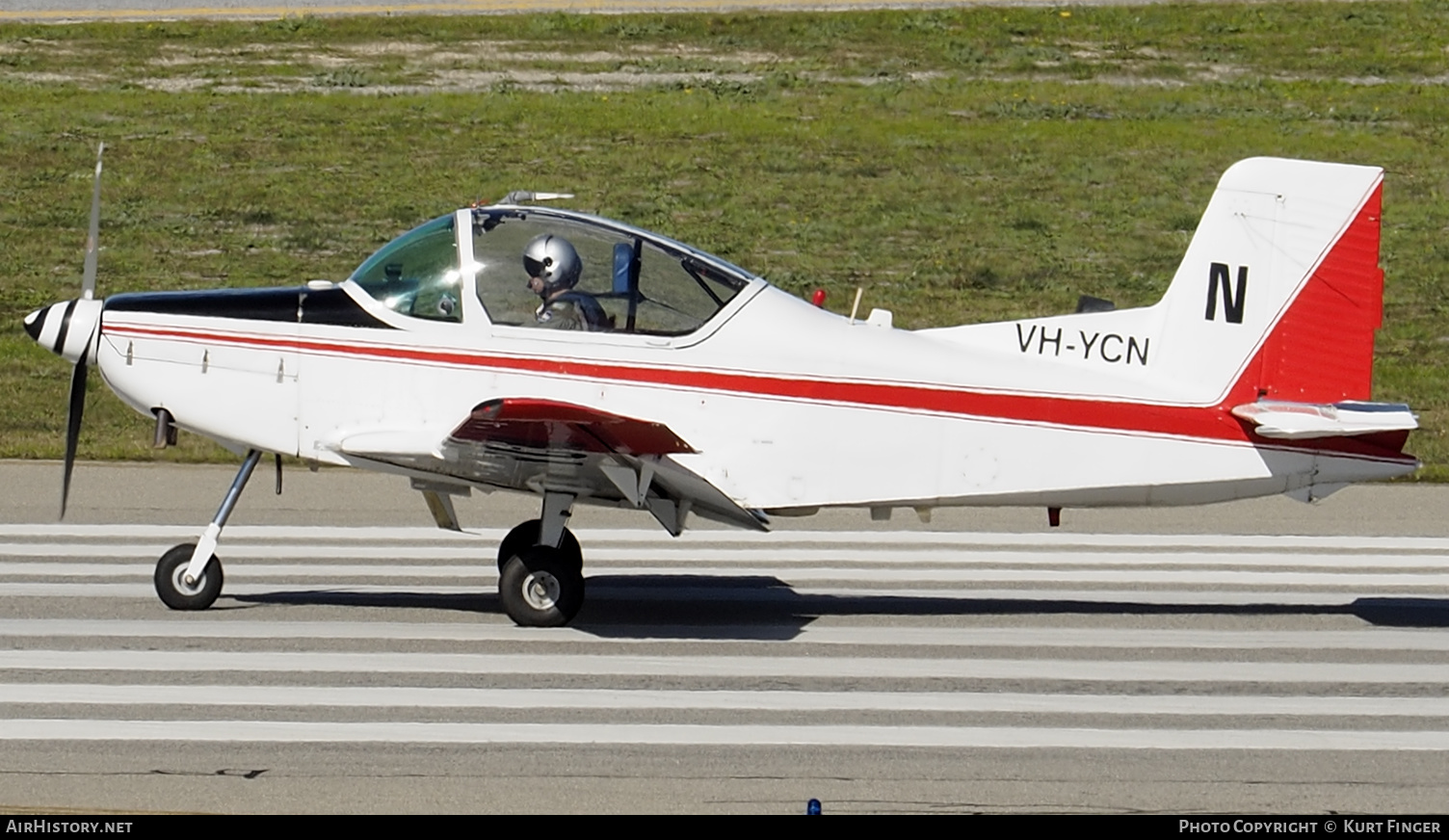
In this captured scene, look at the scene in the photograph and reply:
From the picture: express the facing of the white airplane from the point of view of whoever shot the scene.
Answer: facing to the left of the viewer
